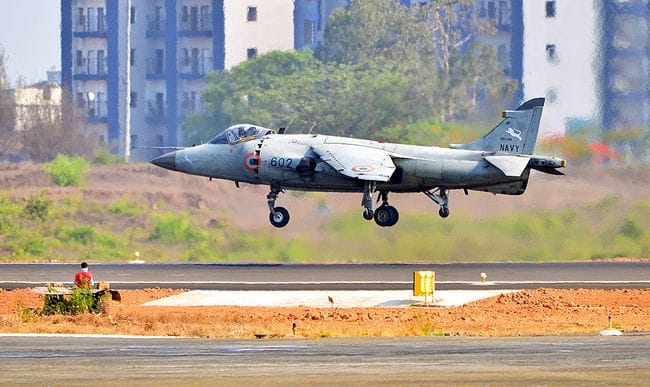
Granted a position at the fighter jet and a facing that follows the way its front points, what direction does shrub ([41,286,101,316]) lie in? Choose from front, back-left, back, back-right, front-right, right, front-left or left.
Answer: front-left

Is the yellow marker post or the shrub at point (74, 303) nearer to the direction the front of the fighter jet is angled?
the shrub

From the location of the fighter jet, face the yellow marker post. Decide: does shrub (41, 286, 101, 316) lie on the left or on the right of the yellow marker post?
right

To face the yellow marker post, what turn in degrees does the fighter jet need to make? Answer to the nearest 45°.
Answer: approximately 90° to its left

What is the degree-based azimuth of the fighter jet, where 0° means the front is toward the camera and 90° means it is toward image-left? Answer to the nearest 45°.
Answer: approximately 90°
